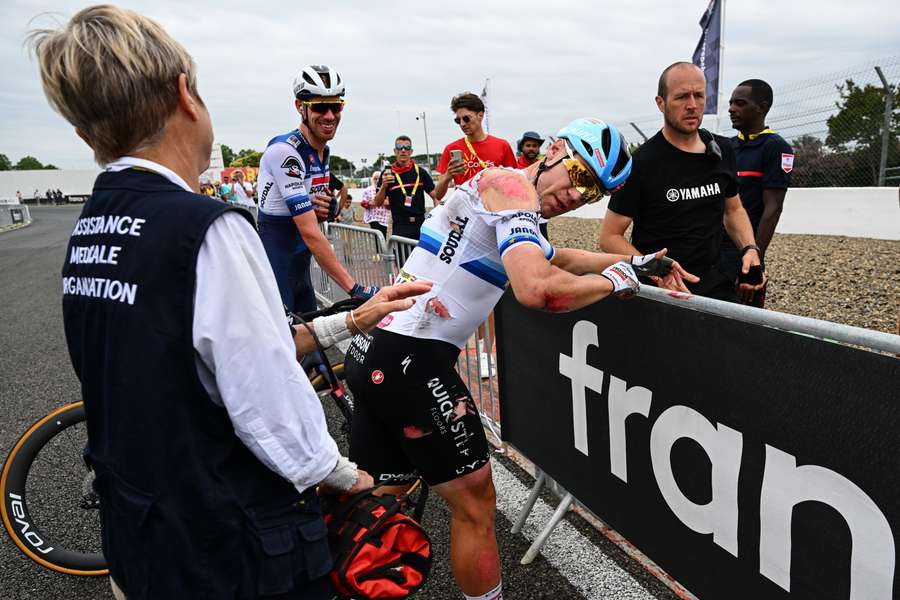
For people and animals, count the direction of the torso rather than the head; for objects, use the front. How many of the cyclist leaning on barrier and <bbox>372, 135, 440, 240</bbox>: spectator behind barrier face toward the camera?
1

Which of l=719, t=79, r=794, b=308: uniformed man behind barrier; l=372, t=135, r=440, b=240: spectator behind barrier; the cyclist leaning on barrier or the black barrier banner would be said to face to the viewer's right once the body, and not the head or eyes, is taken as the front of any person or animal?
the cyclist leaning on barrier

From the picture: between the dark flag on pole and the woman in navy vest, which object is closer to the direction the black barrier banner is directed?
the woman in navy vest

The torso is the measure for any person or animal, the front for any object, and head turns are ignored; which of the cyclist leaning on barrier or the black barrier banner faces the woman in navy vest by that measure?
the black barrier banner

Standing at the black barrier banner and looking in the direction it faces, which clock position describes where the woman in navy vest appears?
The woman in navy vest is roughly at 12 o'clock from the black barrier banner.

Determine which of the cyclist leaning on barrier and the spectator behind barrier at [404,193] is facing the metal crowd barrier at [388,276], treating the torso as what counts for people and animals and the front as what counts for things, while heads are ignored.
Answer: the spectator behind barrier

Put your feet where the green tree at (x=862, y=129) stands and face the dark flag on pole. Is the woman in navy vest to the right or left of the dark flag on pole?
left

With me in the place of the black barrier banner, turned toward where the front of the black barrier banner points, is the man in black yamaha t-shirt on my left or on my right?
on my right

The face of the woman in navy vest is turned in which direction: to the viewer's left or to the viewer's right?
to the viewer's right

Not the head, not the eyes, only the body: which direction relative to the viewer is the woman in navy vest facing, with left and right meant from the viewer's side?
facing away from the viewer and to the right of the viewer

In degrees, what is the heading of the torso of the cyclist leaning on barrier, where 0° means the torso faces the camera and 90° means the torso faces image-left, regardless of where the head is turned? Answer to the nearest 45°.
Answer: approximately 270°

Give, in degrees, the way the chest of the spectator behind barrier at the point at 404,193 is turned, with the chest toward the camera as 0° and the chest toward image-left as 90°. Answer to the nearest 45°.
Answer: approximately 0°
